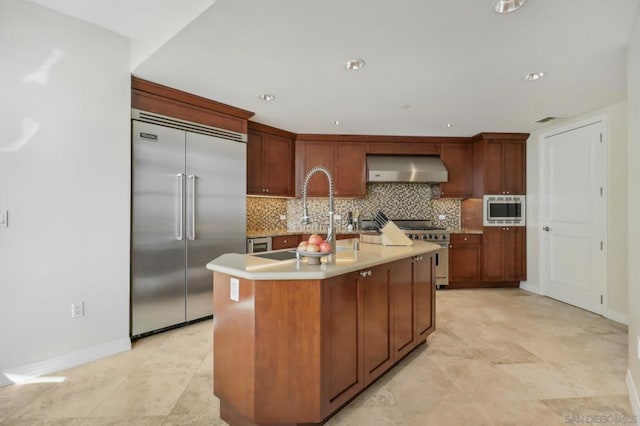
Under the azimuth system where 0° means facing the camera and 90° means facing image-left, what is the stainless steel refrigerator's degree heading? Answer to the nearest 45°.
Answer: approximately 315°

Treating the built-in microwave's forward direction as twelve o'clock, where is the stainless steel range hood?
The stainless steel range hood is roughly at 2 o'clock from the built-in microwave.

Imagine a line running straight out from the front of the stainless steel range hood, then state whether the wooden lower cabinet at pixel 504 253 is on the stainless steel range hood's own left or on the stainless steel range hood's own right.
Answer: on the stainless steel range hood's own left

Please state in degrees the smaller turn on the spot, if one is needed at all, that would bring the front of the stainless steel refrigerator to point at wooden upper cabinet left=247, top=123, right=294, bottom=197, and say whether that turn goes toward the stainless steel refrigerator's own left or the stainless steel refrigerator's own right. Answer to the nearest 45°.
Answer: approximately 90° to the stainless steel refrigerator's own left

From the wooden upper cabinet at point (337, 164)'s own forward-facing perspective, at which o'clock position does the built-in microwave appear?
The built-in microwave is roughly at 9 o'clock from the wooden upper cabinet.
